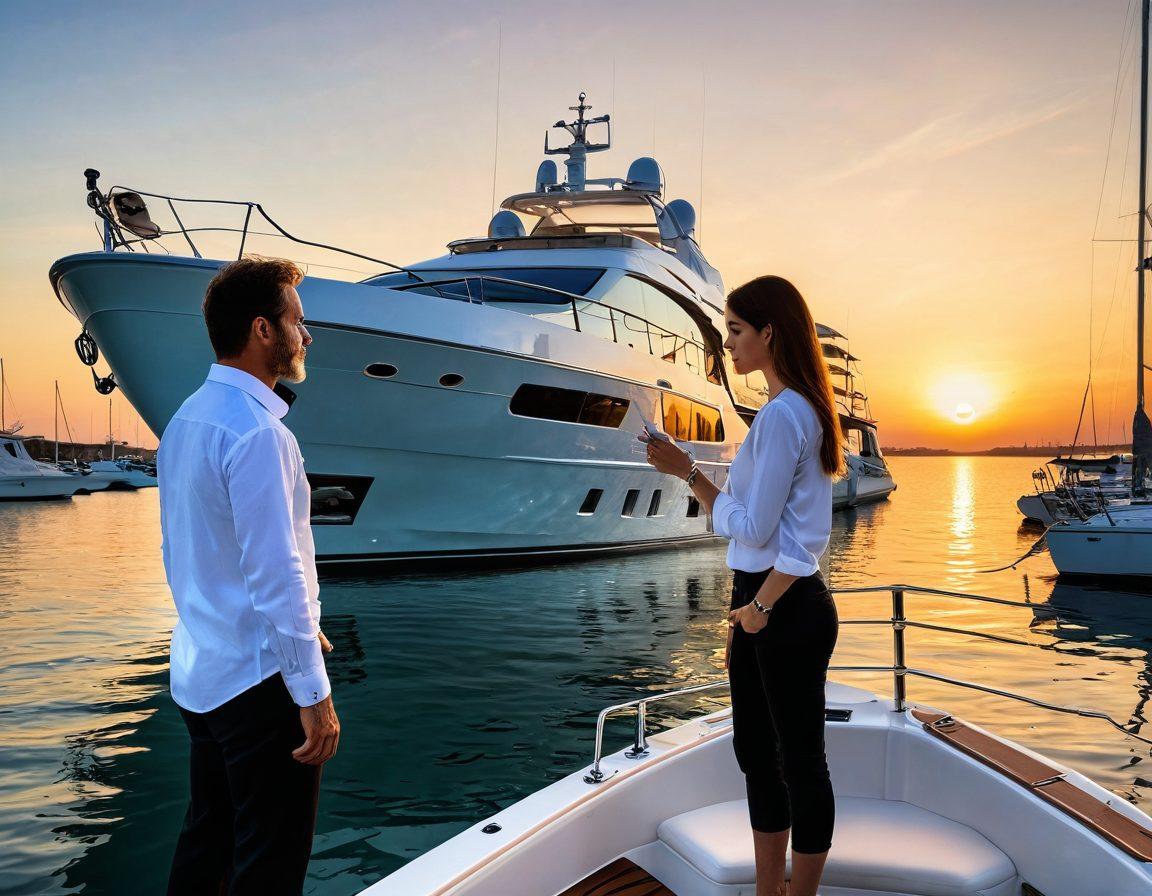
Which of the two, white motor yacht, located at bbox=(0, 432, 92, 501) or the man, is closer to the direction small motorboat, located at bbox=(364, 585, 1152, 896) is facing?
the white motor yacht

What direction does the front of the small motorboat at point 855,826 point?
away from the camera

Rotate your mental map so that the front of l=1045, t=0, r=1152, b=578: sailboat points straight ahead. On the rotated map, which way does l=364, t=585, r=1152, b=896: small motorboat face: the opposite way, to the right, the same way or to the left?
to the right

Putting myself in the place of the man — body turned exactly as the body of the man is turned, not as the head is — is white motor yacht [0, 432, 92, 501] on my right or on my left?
on my left

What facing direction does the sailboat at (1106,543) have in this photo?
to the viewer's left

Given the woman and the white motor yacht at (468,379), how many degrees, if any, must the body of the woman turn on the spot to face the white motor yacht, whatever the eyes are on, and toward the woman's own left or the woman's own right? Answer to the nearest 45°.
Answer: approximately 45° to the woman's own right

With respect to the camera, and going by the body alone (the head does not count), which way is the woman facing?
to the viewer's left

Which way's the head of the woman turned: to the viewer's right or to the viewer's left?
to the viewer's left

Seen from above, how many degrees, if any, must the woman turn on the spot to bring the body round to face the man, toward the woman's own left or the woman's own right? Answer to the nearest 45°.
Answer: approximately 45° to the woman's own left

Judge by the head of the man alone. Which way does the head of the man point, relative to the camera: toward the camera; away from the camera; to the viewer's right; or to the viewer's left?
to the viewer's right
